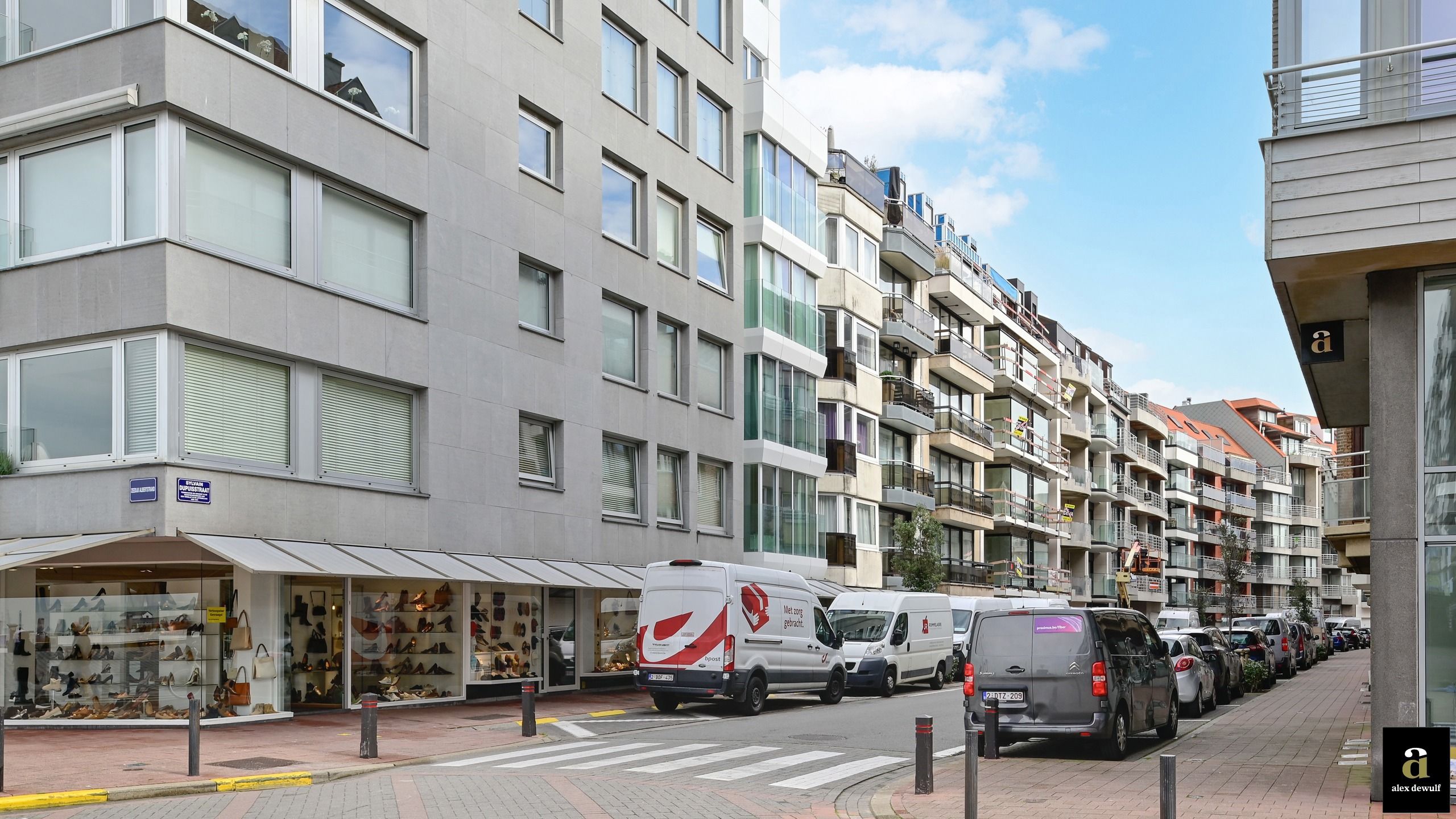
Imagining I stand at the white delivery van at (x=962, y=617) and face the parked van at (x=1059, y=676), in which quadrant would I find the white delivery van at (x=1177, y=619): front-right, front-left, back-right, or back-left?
back-left

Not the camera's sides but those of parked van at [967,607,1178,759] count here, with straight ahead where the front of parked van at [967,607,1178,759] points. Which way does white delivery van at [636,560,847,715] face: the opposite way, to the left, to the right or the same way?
the same way

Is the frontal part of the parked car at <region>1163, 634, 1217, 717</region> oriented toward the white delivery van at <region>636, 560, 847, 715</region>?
no

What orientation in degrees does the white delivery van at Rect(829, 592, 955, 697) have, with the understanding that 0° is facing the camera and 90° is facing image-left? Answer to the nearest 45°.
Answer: approximately 45°

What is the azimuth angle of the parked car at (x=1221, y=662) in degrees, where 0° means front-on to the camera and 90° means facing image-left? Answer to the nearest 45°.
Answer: approximately 225°

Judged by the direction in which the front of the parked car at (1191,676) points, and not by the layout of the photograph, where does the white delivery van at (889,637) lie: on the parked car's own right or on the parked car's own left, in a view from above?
on the parked car's own left

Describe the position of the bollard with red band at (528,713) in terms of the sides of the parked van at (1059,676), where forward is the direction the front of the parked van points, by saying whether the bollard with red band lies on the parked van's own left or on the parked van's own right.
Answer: on the parked van's own left

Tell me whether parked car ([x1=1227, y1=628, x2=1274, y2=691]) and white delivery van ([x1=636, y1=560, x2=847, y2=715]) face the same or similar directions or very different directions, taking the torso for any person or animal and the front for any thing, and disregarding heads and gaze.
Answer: same or similar directions

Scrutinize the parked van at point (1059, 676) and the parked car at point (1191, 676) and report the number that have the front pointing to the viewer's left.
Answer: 0

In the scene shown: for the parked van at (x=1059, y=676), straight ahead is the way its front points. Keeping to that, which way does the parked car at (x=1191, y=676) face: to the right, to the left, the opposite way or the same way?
the same way

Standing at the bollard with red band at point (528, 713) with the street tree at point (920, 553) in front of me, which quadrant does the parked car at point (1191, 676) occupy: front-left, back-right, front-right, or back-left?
front-right

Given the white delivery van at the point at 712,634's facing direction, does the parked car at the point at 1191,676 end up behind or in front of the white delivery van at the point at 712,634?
in front

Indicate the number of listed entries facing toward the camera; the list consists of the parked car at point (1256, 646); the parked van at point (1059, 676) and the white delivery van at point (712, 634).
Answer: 0

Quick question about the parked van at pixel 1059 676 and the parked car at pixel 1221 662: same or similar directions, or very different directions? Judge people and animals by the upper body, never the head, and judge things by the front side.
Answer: same or similar directions

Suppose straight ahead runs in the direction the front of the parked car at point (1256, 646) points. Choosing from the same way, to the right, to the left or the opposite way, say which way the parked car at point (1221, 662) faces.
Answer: the same way

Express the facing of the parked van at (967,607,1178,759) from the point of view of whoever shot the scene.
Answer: facing away from the viewer and to the right of the viewer
